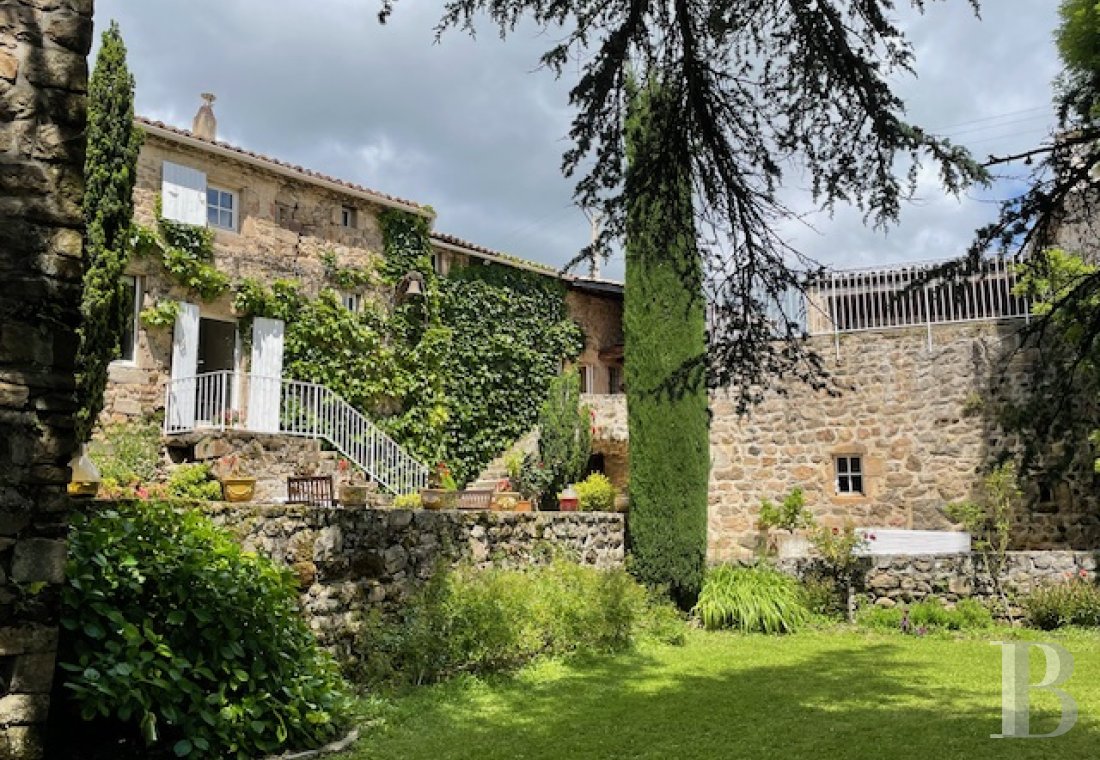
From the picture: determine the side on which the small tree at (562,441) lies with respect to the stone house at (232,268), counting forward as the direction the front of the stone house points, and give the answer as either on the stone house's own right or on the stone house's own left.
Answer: on the stone house's own left

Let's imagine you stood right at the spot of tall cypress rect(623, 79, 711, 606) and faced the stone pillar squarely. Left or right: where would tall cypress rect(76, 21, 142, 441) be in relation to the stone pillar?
right

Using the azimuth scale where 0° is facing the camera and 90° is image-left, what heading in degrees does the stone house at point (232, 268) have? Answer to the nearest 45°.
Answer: approximately 315°

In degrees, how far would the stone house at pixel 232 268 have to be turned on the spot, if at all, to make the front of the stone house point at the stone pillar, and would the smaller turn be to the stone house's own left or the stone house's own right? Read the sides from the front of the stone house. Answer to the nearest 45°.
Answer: approximately 45° to the stone house's own right

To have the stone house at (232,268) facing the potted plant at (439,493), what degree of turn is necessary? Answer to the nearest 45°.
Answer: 0° — it already faces it
